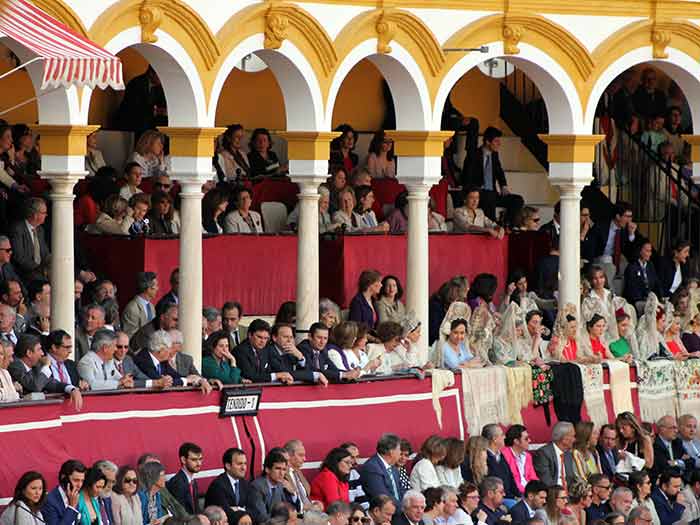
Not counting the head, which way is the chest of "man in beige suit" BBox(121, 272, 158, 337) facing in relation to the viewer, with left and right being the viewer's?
facing the viewer and to the right of the viewer

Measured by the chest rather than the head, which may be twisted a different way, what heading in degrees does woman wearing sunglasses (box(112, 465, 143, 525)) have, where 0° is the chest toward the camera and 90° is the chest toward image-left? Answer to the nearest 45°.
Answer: approximately 315°

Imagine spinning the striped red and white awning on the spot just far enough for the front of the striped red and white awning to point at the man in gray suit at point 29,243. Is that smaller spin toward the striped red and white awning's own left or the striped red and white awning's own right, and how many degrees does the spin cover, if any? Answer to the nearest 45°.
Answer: approximately 135° to the striped red and white awning's own left

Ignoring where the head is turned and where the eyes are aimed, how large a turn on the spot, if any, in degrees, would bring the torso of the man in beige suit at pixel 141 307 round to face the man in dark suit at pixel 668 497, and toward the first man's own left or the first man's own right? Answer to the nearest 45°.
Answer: approximately 45° to the first man's own left

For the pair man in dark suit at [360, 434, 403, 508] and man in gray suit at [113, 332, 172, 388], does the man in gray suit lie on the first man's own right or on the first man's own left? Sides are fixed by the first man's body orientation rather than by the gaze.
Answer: on the first man's own right

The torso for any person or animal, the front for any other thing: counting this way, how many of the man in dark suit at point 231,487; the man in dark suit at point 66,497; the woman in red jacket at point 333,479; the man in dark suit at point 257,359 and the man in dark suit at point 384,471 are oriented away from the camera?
0

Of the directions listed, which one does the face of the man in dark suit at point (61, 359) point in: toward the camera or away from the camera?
toward the camera
